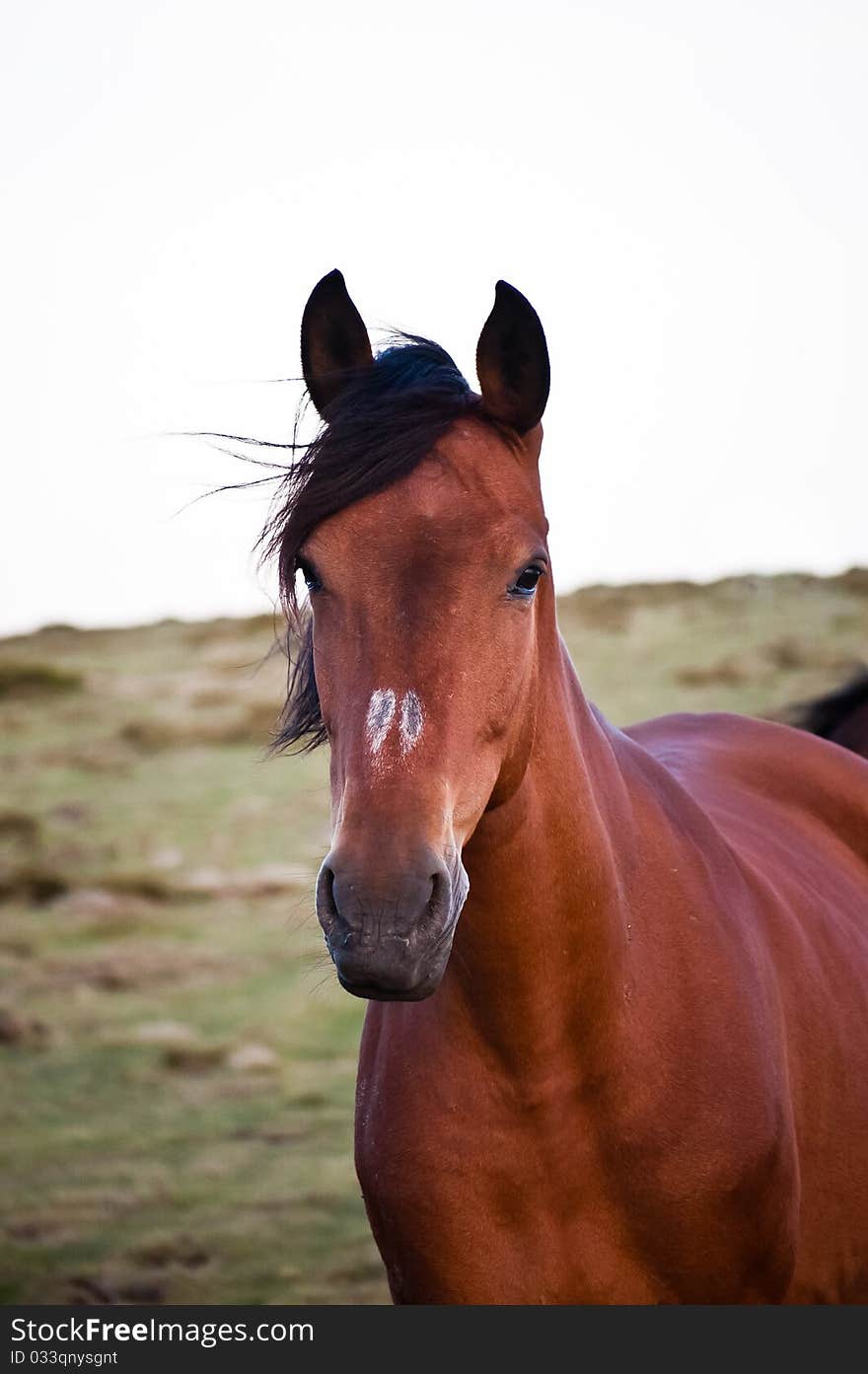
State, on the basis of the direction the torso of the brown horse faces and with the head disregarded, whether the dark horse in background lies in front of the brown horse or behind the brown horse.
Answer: behind

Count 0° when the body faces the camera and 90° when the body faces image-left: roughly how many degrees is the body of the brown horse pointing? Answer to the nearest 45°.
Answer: approximately 45°
